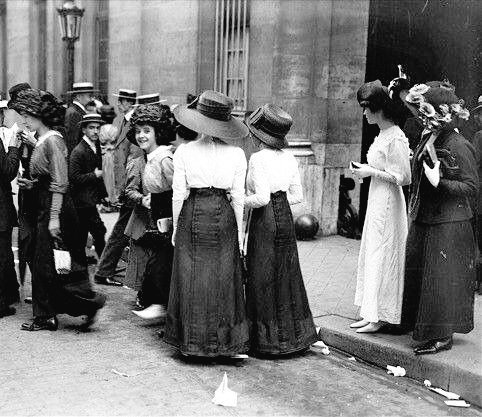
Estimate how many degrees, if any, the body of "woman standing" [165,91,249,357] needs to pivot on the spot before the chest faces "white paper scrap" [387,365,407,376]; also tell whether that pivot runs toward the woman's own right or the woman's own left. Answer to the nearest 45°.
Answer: approximately 90° to the woman's own right

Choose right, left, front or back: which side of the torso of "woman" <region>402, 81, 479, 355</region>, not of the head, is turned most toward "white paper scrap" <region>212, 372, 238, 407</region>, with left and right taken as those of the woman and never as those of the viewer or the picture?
front

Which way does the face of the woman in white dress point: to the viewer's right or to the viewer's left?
to the viewer's left

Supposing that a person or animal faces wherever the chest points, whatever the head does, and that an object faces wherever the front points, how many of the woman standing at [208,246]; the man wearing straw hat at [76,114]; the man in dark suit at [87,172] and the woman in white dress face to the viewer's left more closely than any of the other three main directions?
1

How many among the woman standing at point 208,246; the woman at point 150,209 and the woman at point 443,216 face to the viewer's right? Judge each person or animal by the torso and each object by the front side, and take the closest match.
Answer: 0

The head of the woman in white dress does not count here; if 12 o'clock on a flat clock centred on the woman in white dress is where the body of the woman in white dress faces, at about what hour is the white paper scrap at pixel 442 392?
The white paper scrap is roughly at 8 o'clock from the woman in white dress.

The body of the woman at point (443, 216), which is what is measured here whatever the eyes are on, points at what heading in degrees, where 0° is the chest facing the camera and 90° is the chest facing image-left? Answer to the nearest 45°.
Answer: approximately 45°

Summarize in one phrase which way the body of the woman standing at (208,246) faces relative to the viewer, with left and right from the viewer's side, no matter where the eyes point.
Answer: facing away from the viewer

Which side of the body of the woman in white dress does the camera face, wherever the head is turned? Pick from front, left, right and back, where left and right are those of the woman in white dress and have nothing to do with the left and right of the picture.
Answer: left

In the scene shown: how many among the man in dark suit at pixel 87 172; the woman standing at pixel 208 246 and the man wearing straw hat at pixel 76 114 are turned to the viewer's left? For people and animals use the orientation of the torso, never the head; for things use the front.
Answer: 0

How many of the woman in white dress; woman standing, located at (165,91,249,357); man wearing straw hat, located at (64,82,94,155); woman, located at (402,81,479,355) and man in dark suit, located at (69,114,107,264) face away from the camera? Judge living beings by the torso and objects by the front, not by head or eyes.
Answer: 1

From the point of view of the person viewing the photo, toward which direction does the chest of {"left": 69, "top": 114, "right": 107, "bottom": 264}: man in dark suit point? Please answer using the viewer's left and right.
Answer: facing the viewer and to the right of the viewer

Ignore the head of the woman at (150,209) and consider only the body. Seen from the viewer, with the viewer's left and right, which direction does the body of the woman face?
facing the viewer and to the left of the viewer

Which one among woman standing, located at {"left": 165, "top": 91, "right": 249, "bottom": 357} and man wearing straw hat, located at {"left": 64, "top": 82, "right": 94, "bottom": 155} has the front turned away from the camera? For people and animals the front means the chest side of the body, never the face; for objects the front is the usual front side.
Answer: the woman standing
